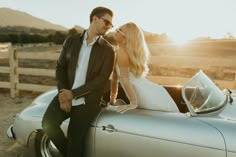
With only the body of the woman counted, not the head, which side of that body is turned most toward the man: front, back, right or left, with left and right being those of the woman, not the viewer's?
front

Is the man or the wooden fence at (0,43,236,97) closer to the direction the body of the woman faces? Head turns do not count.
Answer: the man

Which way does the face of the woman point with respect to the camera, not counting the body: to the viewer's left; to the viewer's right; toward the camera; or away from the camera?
to the viewer's left

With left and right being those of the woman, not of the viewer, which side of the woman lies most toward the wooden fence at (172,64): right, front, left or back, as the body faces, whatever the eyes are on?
right

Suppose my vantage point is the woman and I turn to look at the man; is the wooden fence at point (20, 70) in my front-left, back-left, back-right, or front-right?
front-right

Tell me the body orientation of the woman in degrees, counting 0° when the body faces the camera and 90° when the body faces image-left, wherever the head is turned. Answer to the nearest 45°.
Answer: approximately 90°

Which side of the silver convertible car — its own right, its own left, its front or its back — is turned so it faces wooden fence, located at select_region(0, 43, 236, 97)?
left

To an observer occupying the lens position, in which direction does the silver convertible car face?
facing to the right of the viewer

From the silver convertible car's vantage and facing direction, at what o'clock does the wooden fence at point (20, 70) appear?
The wooden fence is roughly at 8 o'clock from the silver convertible car.

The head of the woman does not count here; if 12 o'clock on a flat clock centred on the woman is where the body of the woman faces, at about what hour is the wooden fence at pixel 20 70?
The wooden fence is roughly at 2 o'clock from the woman.
